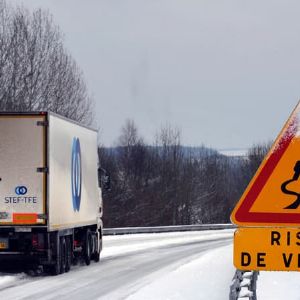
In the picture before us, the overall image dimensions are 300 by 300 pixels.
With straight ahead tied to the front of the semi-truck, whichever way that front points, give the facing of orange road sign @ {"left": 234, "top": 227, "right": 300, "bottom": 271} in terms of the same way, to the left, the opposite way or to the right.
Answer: the opposite way

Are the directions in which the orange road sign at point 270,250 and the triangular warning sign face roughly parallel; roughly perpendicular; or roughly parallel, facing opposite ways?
roughly parallel

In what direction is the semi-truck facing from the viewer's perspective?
away from the camera

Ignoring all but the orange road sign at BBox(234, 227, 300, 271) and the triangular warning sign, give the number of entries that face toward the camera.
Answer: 2

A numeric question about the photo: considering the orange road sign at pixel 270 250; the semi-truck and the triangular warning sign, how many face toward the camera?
2

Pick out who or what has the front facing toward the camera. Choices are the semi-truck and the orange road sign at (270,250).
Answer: the orange road sign

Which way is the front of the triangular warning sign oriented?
toward the camera

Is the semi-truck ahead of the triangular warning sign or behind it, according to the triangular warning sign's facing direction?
behind

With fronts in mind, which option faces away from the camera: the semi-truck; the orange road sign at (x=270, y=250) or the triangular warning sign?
the semi-truck

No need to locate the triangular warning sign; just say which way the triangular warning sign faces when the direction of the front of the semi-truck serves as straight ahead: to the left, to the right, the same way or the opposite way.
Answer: the opposite way

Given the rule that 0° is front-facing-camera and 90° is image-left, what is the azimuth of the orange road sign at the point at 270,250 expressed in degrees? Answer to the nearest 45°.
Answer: approximately 0°
